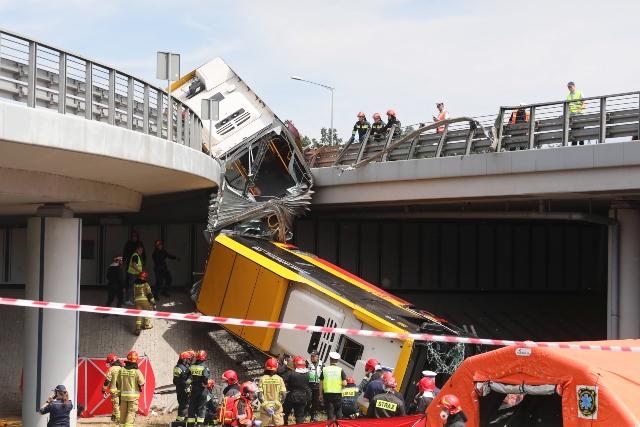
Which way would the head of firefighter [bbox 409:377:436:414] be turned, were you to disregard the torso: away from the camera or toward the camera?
away from the camera

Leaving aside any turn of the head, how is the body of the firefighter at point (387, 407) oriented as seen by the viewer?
away from the camera

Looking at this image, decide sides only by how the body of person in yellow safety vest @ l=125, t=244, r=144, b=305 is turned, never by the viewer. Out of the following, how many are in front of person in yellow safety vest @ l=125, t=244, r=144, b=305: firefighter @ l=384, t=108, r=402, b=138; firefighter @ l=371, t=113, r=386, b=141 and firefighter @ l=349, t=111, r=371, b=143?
3

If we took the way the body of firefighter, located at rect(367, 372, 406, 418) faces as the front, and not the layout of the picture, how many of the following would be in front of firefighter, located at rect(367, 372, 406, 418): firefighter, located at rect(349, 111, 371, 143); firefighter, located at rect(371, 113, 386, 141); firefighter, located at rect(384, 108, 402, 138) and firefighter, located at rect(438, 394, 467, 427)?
3

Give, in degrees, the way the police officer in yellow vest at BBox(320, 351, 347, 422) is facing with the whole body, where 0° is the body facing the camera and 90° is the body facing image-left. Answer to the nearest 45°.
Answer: approximately 180°

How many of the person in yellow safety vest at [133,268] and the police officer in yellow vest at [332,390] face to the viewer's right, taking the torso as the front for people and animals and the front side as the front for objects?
1

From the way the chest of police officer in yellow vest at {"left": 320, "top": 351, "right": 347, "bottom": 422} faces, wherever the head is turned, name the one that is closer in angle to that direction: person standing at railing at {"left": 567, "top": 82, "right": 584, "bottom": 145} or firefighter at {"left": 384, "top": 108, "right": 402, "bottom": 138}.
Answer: the firefighter

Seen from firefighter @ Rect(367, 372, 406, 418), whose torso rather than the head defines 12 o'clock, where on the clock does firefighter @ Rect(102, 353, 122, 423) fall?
firefighter @ Rect(102, 353, 122, 423) is roughly at 10 o'clock from firefighter @ Rect(367, 372, 406, 418).
